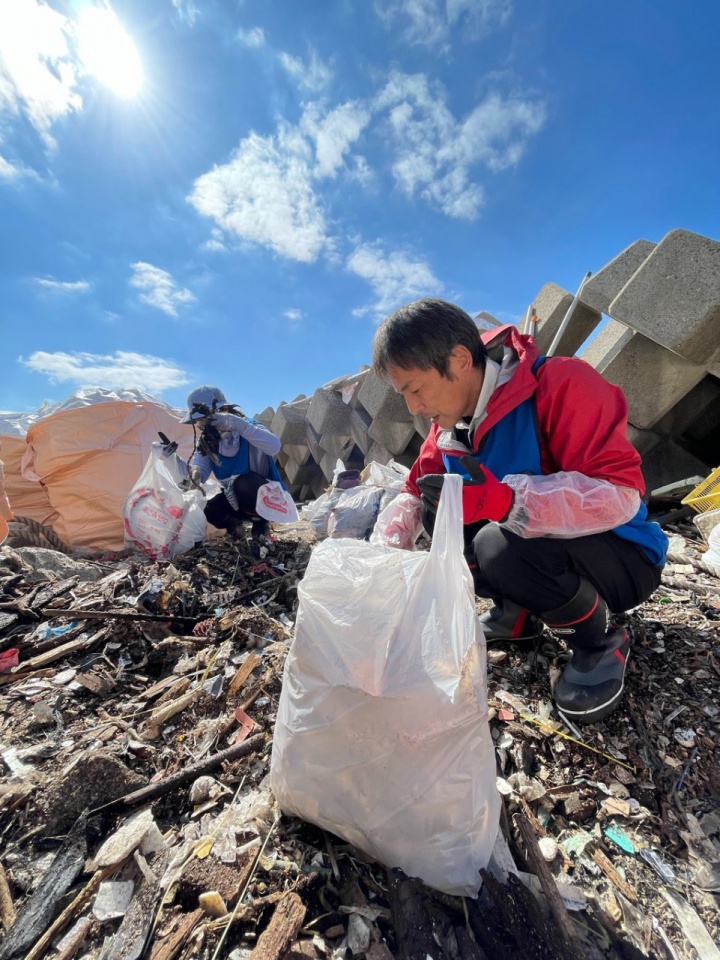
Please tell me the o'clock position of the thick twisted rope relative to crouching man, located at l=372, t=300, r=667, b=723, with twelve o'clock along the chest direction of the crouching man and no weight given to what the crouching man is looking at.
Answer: The thick twisted rope is roughly at 2 o'clock from the crouching man.

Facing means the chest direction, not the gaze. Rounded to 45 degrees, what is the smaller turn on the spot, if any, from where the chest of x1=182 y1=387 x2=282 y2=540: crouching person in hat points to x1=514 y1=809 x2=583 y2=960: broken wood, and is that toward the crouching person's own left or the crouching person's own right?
approximately 45° to the crouching person's own left

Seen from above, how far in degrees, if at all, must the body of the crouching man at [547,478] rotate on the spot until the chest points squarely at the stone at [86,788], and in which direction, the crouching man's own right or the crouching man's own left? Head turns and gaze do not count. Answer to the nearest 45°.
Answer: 0° — they already face it

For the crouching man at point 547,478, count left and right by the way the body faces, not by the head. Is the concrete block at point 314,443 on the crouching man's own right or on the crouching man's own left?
on the crouching man's own right

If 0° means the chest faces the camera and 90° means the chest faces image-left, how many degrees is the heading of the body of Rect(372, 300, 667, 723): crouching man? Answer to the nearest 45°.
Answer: approximately 45°

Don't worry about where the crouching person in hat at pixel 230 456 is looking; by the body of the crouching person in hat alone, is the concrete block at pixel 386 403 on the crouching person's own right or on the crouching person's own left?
on the crouching person's own left

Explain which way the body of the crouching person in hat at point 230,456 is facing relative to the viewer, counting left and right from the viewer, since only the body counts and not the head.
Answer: facing the viewer and to the left of the viewer

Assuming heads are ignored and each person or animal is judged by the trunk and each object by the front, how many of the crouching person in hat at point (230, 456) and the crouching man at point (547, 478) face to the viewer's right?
0

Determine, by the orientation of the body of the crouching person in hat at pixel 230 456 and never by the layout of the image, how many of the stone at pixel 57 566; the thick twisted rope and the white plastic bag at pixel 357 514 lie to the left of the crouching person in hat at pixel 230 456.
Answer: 1

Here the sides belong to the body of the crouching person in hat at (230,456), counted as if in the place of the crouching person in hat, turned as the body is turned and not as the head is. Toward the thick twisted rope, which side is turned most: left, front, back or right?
right

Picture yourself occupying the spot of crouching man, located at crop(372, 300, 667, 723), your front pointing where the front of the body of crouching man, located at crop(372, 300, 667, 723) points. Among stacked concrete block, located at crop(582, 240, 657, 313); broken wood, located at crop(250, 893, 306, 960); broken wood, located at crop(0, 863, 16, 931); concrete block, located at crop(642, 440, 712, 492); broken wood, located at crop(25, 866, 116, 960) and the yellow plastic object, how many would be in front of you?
3

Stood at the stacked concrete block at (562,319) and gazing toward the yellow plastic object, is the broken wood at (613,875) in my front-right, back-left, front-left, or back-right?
front-right
